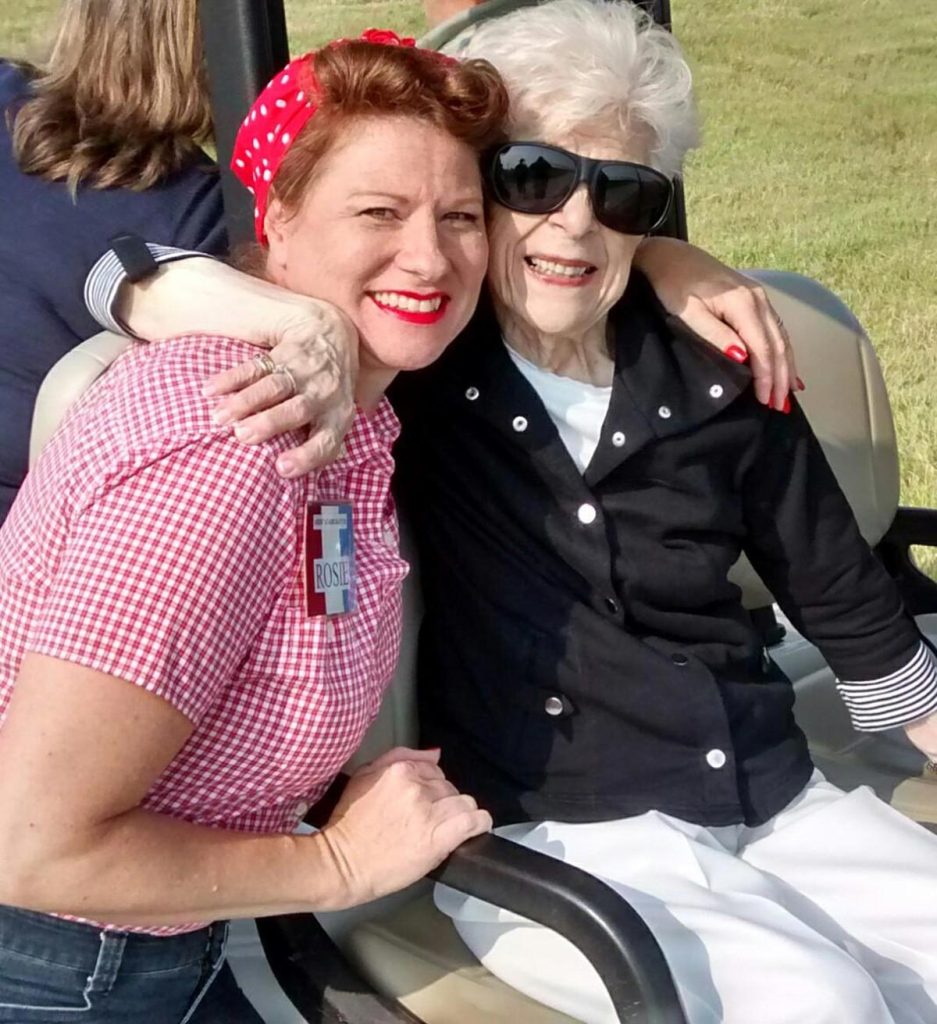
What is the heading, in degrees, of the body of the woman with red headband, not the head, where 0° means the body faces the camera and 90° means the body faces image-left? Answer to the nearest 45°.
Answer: approximately 315°

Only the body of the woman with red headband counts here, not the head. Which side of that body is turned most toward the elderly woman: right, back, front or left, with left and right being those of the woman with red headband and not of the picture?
left

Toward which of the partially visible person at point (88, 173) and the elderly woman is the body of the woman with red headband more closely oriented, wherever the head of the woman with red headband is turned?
the elderly woman

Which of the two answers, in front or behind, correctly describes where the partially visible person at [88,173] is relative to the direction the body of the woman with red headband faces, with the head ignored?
behind
